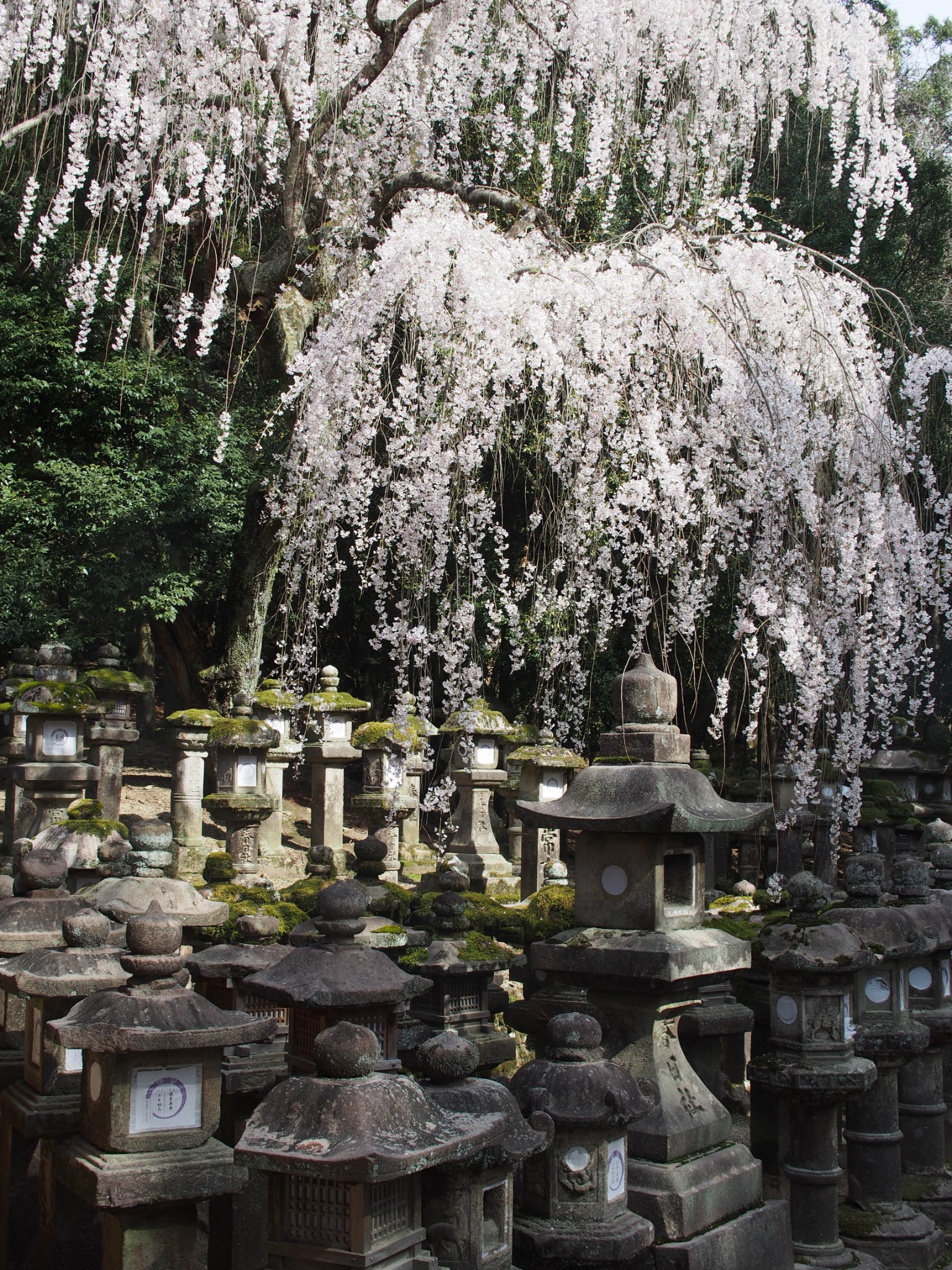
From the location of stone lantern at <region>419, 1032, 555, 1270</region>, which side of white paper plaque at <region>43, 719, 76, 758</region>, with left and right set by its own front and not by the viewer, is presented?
front

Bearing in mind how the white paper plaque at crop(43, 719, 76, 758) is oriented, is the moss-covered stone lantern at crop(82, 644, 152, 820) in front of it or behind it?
behind

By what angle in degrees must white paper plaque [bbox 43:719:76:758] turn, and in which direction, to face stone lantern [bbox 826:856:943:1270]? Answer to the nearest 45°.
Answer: approximately 45° to its left

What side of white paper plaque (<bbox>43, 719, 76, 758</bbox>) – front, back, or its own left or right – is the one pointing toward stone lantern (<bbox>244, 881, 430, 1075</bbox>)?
front

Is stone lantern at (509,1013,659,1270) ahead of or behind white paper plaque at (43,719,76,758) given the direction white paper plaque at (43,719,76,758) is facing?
ahead

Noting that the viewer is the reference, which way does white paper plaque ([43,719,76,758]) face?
facing the viewer

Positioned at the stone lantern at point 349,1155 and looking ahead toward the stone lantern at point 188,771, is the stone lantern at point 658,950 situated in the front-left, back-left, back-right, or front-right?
front-right

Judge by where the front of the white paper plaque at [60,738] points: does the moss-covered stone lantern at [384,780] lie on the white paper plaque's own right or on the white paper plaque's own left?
on the white paper plaque's own left

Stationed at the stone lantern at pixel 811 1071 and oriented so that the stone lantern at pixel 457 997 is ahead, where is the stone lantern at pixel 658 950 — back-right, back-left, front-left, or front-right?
front-left

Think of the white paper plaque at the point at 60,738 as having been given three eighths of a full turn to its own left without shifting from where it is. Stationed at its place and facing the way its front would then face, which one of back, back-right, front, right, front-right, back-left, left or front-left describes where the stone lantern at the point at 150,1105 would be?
back-right

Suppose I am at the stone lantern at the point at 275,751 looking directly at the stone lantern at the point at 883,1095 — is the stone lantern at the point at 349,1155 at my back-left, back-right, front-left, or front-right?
front-right

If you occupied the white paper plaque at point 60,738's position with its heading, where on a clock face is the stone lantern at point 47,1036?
The stone lantern is roughly at 12 o'clock from the white paper plaque.
